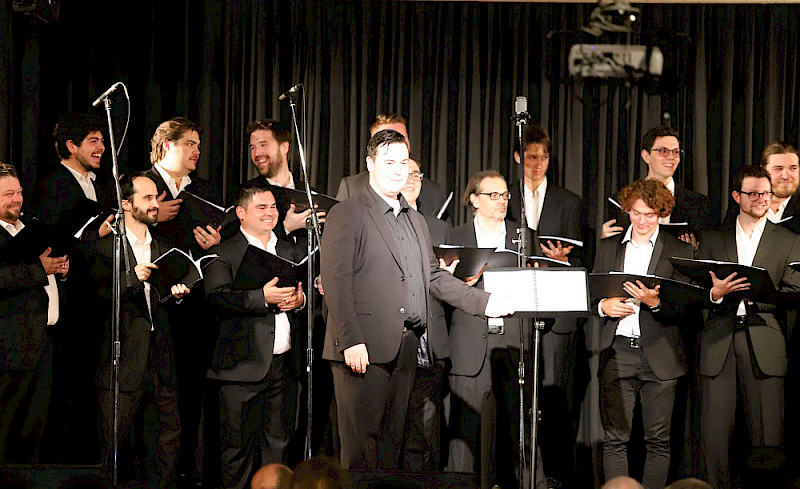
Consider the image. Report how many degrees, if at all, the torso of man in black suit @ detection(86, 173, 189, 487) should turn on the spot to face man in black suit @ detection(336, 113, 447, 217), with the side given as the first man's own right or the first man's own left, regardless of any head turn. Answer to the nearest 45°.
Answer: approximately 45° to the first man's own left

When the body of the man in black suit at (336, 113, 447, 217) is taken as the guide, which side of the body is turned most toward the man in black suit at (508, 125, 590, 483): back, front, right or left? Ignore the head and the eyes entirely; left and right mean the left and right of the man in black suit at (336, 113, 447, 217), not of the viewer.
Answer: left

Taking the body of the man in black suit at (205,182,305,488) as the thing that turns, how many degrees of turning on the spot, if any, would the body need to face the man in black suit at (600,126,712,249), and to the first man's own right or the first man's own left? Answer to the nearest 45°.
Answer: approximately 45° to the first man's own left

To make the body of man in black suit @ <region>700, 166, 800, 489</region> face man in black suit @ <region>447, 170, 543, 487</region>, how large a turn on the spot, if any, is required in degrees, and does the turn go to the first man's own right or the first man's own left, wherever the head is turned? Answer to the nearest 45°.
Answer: approximately 90° to the first man's own right

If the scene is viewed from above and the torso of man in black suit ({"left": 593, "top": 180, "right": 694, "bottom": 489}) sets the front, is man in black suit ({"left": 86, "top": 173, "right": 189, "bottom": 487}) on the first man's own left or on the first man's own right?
on the first man's own right
